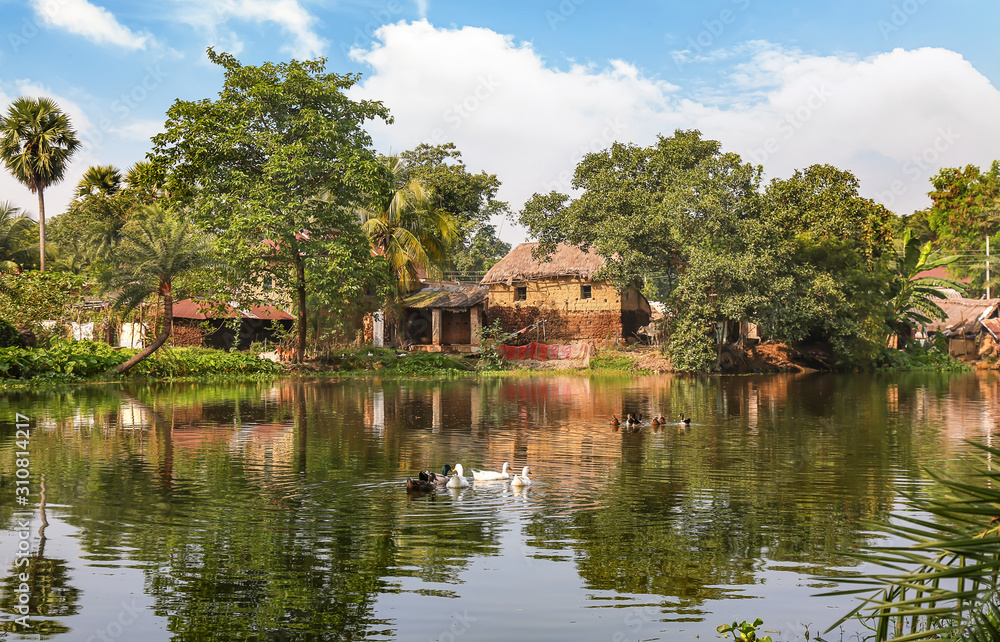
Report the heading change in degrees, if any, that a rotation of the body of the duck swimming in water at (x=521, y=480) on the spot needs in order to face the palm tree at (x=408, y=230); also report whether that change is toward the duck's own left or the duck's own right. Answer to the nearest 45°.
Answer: approximately 90° to the duck's own left

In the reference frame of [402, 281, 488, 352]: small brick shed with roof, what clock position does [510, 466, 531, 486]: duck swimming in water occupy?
The duck swimming in water is roughly at 12 o'clock from the small brick shed with roof.

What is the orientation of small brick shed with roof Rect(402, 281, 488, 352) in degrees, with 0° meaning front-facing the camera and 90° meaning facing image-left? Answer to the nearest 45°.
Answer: approximately 0°

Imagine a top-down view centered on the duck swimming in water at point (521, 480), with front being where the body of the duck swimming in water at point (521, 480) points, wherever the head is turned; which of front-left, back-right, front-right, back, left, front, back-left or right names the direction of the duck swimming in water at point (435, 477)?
back

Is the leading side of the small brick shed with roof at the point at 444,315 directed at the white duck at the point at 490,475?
yes

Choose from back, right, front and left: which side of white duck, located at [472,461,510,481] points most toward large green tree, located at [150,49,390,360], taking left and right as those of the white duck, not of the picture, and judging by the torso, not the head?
left

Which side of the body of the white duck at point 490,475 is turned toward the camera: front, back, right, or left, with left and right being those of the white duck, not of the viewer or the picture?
right
